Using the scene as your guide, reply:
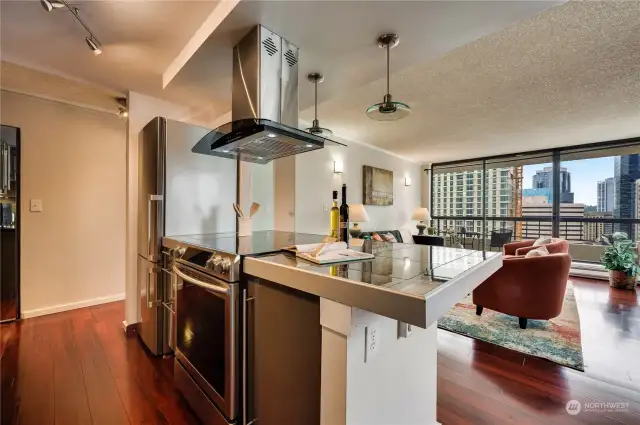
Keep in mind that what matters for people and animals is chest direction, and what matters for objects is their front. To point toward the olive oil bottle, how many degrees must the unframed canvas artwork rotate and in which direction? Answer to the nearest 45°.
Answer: approximately 45° to its right

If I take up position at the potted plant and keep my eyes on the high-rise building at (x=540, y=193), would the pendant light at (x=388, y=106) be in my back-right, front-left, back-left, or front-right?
back-left

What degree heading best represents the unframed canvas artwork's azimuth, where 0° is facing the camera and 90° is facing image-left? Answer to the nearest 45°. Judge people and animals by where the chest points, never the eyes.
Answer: approximately 315°

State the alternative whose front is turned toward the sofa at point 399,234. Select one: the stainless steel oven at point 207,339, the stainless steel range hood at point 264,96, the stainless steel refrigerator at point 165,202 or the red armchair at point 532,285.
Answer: the red armchair

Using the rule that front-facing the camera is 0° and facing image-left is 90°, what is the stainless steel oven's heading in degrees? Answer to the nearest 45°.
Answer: approximately 45°

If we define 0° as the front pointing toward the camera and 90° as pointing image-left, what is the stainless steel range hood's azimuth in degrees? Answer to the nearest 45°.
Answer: approximately 45°
